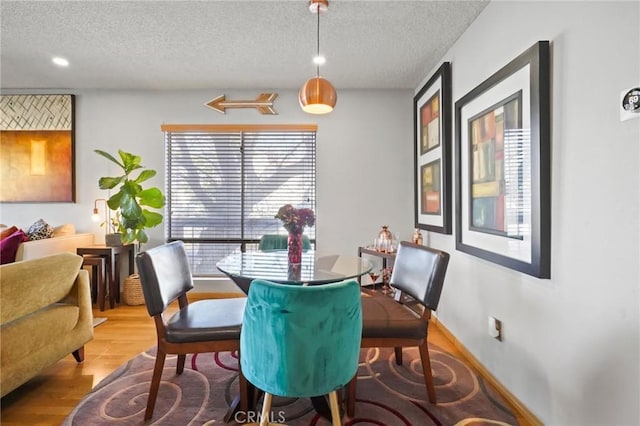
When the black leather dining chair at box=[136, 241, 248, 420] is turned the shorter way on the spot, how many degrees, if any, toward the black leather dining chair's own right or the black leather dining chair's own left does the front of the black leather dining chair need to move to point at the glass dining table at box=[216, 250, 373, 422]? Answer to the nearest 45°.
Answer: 0° — it already faces it

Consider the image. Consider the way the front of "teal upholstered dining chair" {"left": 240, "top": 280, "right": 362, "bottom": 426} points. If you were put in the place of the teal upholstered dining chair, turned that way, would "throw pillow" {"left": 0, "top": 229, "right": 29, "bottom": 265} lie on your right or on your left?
on your left

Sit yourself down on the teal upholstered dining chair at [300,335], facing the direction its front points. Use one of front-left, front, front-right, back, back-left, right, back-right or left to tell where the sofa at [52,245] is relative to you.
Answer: front-left

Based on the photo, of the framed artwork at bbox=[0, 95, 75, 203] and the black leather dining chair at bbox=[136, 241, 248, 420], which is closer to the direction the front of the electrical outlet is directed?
the black leather dining chair

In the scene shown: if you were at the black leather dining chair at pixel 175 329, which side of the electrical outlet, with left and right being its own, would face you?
front

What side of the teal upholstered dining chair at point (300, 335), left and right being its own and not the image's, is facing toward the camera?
back

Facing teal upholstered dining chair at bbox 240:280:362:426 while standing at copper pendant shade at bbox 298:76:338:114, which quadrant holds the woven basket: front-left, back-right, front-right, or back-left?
back-right

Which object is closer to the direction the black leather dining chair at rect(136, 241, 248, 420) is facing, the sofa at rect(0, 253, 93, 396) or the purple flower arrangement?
the purple flower arrangement

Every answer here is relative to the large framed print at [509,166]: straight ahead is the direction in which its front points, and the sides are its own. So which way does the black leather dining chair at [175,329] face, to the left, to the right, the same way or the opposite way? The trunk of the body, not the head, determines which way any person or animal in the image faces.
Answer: the opposite way

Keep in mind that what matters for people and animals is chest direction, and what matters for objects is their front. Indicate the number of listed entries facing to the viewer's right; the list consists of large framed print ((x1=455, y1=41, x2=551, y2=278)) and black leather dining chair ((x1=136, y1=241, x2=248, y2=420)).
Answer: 1

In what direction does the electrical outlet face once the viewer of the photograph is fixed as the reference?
facing the viewer and to the left of the viewer

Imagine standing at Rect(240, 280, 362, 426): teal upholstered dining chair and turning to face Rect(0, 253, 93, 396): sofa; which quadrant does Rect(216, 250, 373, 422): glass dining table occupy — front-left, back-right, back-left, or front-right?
front-right

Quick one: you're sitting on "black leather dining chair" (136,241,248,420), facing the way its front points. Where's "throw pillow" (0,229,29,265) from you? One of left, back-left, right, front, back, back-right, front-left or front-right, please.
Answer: back-left

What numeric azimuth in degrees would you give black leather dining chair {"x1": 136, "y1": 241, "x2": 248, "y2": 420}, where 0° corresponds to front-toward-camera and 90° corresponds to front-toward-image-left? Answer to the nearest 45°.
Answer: approximately 270°
